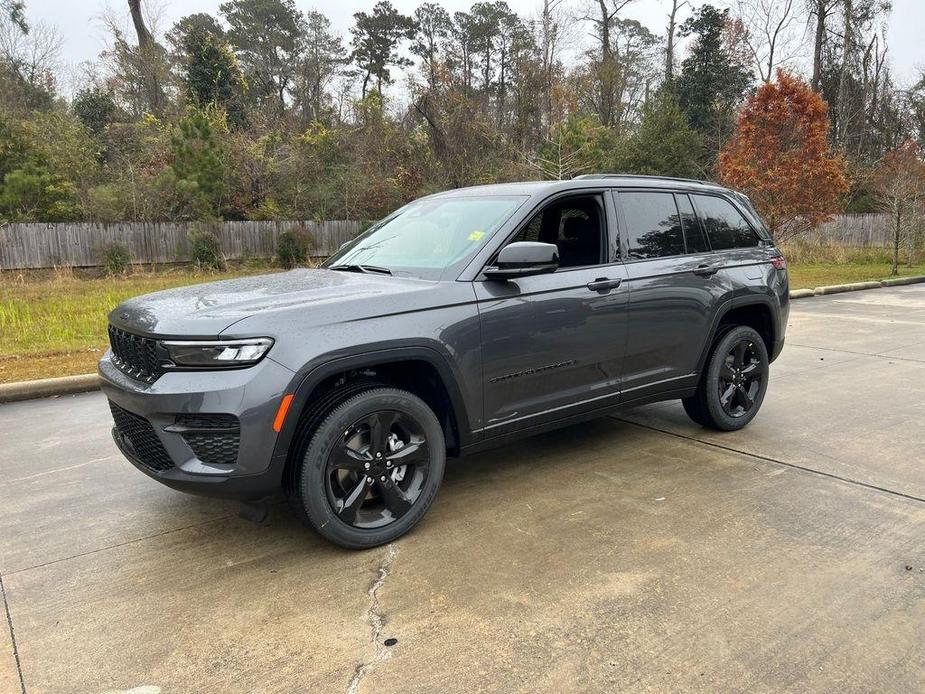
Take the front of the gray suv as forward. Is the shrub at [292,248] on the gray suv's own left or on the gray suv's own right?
on the gray suv's own right

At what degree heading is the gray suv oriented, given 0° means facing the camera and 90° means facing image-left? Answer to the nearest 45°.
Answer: approximately 45°

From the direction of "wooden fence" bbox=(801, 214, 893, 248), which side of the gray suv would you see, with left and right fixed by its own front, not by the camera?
back

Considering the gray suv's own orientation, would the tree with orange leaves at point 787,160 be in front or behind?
behind

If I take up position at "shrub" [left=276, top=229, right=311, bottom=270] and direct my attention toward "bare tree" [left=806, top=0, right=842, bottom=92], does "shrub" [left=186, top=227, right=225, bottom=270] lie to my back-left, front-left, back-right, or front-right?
back-left

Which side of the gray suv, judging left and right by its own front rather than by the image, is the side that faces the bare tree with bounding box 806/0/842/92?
back

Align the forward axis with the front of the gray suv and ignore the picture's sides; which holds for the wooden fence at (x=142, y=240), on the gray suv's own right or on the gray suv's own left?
on the gray suv's own right

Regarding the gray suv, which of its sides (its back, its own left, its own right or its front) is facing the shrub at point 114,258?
right

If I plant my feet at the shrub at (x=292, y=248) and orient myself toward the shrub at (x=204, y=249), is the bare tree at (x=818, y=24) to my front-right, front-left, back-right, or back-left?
back-right
